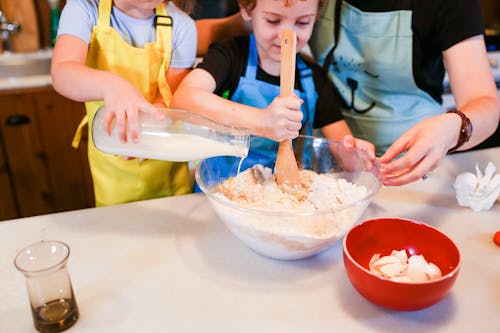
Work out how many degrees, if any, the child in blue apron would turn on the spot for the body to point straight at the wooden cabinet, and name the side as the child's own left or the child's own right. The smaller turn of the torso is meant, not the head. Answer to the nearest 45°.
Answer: approximately 135° to the child's own right

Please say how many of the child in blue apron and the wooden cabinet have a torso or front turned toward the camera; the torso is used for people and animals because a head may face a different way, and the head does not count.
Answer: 2

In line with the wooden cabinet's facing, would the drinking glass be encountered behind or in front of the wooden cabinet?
in front

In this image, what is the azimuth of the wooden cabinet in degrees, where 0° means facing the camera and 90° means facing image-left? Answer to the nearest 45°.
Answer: approximately 0°

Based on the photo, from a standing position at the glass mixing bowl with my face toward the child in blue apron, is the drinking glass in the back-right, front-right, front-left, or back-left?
back-left

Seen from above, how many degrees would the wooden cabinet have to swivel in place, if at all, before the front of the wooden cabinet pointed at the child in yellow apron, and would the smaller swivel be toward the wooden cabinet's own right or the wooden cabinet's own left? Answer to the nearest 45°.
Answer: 0° — it already faces them

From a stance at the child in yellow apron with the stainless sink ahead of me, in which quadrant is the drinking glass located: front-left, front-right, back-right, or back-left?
back-left
